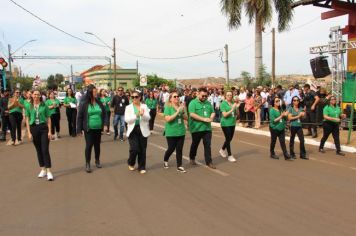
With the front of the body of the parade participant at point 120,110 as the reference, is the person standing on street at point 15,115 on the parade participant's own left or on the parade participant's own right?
on the parade participant's own right

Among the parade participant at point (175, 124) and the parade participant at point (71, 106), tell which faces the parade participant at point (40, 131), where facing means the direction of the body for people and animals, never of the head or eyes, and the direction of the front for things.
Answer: the parade participant at point (71, 106)

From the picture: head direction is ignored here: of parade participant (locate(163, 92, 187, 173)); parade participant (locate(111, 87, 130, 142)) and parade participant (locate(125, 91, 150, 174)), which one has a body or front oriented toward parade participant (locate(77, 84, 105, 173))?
parade participant (locate(111, 87, 130, 142))

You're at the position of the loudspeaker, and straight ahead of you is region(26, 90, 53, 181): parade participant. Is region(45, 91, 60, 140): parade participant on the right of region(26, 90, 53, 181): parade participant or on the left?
right

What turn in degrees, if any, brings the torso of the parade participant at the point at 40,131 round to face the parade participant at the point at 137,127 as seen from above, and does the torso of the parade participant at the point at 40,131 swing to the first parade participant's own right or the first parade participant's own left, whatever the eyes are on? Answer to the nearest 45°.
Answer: approximately 90° to the first parade participant's own left

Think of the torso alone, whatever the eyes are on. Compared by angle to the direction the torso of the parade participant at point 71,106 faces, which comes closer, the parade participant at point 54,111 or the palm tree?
the parade participant

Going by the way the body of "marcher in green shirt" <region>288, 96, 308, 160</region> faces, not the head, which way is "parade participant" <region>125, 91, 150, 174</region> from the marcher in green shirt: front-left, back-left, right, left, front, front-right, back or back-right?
front-right

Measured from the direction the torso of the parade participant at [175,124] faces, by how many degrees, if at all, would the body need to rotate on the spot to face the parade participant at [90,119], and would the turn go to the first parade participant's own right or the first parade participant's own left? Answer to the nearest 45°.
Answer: approximately 135° to the first parade participant's own right

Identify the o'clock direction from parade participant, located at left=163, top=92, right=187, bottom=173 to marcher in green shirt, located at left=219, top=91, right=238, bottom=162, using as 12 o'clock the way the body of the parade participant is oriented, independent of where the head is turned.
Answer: The marcher in green shirt is roughly at 9 o'clock from the parade participant.
